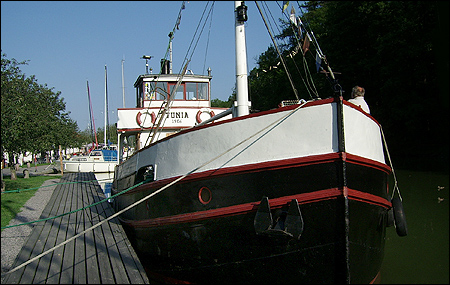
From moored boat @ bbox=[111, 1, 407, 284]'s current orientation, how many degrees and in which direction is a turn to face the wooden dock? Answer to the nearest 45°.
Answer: approximately 135° to its right

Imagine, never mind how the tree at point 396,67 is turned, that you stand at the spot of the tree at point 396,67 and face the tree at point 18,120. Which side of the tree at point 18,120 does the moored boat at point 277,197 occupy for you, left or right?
left

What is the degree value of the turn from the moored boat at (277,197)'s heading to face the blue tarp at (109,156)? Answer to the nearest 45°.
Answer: approximately 180°

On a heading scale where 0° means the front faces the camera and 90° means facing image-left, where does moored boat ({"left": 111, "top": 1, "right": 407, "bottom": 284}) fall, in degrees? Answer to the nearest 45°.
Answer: approximately 315°
